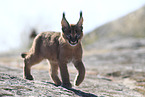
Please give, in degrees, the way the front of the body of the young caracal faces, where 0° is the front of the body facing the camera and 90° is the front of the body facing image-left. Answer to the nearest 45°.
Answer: approximately 315°
